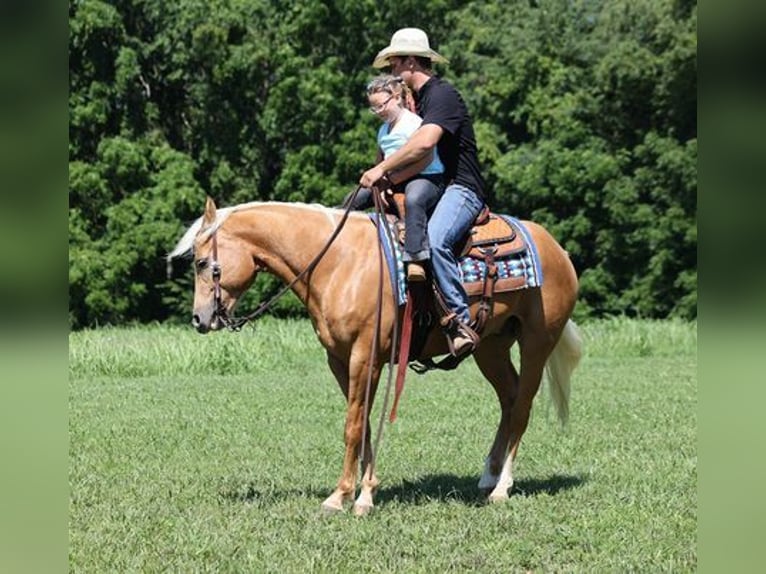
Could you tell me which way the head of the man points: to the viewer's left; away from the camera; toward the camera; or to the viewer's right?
to the viewer's left

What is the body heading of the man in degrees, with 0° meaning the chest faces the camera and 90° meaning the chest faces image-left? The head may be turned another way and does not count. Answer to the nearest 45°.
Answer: approximately 90°

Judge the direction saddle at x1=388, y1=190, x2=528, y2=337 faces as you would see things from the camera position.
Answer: facing to the left of the viewer

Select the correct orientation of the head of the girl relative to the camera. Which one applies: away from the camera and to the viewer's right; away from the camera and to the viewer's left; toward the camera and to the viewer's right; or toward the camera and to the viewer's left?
toward the camera and to the viewer's left
